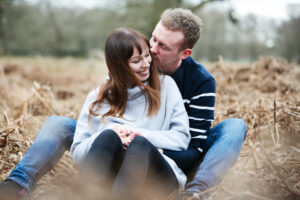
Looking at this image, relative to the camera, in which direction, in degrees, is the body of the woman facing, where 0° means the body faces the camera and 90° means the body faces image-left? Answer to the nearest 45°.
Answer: approximately 0°

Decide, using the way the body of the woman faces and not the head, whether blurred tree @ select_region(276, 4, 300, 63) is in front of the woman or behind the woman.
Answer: behind

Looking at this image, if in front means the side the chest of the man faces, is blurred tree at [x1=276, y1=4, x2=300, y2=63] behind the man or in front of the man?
behind

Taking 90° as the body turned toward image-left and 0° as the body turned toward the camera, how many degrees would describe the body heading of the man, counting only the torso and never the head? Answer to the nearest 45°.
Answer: approximately 45°

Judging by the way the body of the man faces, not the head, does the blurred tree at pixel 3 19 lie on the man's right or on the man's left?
on the man's right
